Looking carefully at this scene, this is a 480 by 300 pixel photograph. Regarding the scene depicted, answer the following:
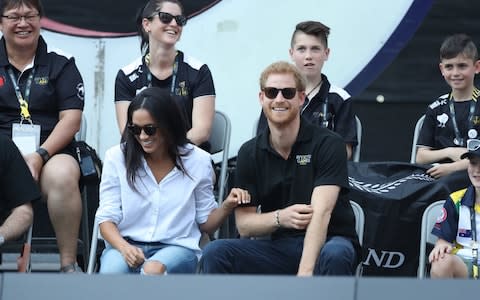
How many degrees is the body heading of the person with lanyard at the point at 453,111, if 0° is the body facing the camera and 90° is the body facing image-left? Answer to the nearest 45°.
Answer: approximately 0°

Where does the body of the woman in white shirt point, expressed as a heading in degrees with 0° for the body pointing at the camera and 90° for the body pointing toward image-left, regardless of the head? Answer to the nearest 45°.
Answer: approximately 0°

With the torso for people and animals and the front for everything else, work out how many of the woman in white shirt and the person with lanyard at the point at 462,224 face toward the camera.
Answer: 2
